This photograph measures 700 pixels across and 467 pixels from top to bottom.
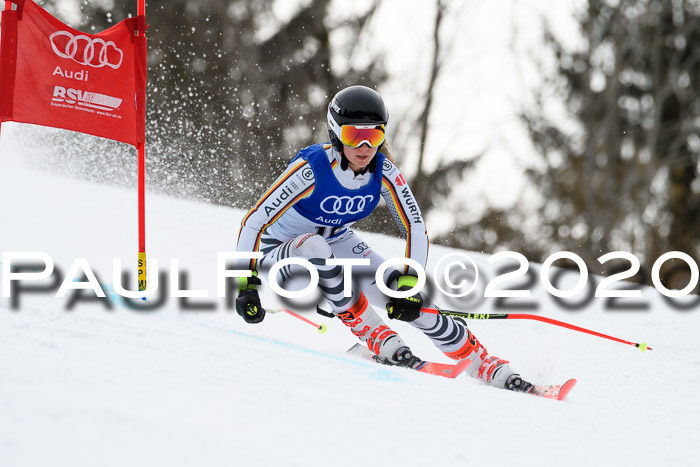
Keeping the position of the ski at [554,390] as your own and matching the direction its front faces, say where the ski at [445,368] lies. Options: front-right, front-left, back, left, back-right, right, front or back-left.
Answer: back-right

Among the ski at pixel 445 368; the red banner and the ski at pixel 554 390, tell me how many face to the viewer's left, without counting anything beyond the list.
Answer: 0

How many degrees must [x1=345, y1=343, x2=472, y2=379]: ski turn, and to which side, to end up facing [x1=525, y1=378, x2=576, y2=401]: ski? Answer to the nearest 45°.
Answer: approximately 45° to its left

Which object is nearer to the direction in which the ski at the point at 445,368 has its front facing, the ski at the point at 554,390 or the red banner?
the ski

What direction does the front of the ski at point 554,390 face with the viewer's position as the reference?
facing the viewer and to the right of the viewer

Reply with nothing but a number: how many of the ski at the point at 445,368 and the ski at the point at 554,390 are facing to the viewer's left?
0

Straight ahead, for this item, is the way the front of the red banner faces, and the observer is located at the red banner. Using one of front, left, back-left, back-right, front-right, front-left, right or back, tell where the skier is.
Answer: front-left
